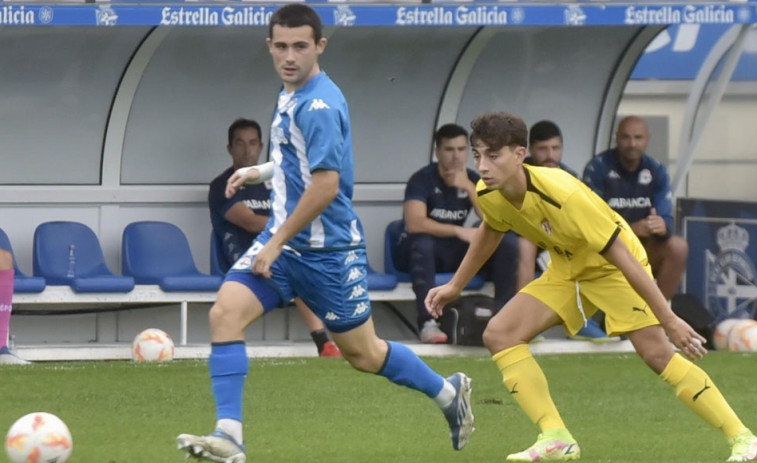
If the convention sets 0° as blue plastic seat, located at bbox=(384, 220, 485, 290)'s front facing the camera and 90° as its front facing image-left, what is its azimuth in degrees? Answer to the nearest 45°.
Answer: approximately 315°

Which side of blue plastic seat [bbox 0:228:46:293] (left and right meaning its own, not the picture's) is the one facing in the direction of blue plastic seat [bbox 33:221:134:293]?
left

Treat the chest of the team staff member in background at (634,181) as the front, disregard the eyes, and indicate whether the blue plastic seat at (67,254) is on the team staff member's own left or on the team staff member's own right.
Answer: on the team staff member's own right

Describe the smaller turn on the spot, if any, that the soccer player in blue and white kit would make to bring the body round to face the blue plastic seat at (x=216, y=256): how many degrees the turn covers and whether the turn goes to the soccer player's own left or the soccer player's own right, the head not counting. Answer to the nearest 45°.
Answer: approximately 135° to the soccer player's own right

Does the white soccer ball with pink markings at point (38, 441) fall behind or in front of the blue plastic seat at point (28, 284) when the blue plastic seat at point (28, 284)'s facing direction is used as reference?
in front

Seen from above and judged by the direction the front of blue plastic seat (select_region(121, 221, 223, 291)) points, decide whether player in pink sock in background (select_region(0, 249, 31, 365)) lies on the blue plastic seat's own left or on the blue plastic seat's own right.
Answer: on the blue plastic seat's own right

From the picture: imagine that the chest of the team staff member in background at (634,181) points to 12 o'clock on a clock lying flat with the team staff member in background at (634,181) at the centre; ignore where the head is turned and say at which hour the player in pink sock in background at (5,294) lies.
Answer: the player in pink sock in background at (5,294) is roughly at 2 o'clock from the team staff member in background at (634,181).
